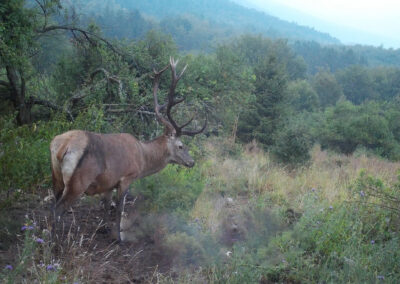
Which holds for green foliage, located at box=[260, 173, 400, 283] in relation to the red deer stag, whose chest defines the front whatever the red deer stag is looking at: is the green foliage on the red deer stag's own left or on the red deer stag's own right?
on the red deer stag's own right

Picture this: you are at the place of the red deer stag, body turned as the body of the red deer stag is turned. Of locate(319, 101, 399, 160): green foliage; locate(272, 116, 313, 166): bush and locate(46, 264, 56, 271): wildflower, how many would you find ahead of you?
2

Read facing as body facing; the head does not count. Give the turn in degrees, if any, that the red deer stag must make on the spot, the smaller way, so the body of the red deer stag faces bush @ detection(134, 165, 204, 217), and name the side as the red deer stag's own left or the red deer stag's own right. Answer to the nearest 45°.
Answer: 0° — it already faces it

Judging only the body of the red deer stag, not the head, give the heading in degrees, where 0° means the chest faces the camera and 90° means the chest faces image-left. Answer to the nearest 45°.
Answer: approximately 225°

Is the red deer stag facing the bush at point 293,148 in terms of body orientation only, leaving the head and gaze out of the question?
yes

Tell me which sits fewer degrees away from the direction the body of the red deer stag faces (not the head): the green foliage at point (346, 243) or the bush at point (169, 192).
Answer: the bush

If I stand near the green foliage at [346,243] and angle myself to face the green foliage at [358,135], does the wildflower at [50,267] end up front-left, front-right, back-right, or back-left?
back-left

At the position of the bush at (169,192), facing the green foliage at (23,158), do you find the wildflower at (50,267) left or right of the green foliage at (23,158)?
left
